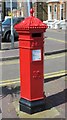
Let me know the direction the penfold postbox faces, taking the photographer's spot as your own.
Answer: facing the viewer and to the right of the viewer
